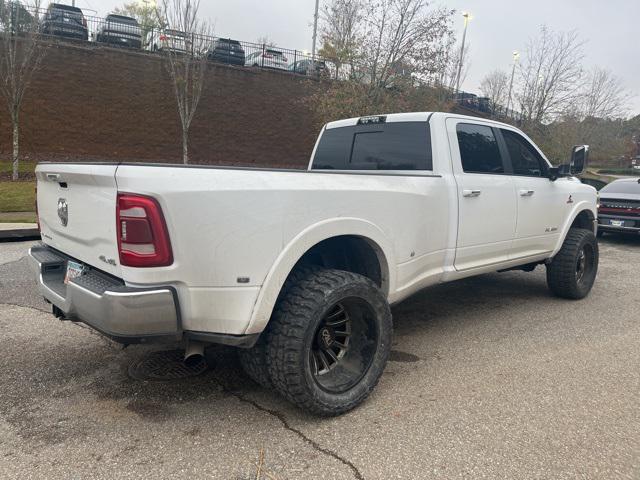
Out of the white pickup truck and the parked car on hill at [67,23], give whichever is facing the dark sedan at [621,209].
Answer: the white pickup truck

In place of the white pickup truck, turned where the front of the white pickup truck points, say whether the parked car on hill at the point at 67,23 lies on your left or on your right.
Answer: on your left

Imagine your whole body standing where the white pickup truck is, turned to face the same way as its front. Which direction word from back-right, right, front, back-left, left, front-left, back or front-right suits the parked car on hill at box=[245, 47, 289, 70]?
front-left

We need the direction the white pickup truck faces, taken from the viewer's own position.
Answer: facing away from the viewer and to the right of the viewer

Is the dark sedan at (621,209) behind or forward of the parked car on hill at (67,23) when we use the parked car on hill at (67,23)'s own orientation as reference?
behind

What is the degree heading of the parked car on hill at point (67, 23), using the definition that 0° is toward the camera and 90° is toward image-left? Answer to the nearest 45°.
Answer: approximately 180°

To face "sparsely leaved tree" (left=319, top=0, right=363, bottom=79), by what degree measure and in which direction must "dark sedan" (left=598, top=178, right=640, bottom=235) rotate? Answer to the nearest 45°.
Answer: approximately 90° to its left

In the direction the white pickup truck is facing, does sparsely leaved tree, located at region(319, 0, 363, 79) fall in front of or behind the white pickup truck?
in front

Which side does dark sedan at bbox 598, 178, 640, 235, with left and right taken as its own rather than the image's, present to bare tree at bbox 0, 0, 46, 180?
left

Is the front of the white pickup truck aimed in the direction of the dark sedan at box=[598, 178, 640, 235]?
yes
